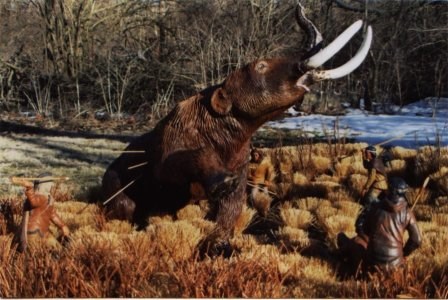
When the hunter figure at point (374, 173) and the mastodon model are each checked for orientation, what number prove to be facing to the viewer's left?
1

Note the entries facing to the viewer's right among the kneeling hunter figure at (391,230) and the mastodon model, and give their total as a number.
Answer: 1

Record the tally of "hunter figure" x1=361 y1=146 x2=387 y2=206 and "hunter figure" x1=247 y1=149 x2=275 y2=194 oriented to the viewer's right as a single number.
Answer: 0

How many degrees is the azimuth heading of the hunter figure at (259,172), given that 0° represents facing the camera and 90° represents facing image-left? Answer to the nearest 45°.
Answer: approximately 45°

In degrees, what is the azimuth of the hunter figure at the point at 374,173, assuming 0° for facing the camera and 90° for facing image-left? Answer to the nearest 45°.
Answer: approximately 90°

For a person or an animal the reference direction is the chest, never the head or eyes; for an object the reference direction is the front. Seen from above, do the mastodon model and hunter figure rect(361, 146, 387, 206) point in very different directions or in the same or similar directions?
very different directions

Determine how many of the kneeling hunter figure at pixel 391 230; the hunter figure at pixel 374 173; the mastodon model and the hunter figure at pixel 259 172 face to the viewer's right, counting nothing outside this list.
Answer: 1

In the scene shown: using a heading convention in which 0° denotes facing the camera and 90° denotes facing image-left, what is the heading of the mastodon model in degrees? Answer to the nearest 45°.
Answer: approximately 270°

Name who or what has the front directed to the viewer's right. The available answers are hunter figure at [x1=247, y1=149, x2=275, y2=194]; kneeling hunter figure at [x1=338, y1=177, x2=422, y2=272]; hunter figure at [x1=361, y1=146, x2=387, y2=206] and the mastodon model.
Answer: the mastodon model

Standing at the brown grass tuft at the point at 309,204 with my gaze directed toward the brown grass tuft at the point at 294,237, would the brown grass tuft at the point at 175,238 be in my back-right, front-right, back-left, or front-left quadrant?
front-right

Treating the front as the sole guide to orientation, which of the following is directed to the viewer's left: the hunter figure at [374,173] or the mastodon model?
the hunter figure

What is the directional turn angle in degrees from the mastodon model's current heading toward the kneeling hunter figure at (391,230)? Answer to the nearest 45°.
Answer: approximately 45° to its right

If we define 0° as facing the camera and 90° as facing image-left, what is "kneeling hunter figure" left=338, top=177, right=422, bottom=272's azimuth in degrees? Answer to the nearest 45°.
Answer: approximately 135°

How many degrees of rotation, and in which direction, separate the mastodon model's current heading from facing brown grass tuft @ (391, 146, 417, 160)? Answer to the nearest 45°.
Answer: approximately 45° to its left

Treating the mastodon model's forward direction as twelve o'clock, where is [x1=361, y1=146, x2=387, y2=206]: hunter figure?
The hunter figure is roughly at 11 o'clock from the mastodon model.
